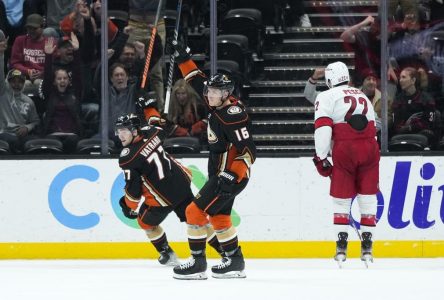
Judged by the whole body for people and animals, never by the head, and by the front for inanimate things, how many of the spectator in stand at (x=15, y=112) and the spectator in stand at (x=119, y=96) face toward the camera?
2

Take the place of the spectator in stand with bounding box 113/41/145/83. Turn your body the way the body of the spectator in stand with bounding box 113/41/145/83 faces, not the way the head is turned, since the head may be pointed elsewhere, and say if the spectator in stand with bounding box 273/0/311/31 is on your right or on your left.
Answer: on your left

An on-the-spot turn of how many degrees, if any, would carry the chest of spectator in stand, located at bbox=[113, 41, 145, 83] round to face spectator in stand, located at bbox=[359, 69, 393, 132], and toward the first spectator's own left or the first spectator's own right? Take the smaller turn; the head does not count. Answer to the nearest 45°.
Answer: approximately 90° to the first spectator's own left

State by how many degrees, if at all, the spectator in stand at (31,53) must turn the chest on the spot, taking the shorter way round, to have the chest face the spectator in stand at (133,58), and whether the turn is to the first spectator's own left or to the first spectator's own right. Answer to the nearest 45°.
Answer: approximately 90° to the first spectator's own left

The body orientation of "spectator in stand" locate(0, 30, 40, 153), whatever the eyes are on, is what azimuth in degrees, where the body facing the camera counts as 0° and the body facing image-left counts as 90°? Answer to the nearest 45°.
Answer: approximately 0°

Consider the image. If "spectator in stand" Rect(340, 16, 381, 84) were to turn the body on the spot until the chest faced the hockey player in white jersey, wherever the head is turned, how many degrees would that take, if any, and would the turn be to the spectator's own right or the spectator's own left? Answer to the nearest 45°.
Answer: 0° — they already face them

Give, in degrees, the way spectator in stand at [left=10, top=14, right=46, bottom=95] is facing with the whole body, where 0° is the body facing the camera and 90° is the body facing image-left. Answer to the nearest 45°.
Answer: approximately 0°

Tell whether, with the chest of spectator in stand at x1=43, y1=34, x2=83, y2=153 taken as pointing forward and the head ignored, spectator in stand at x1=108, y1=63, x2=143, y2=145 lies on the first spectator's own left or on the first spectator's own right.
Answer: on the first spectator's own left
